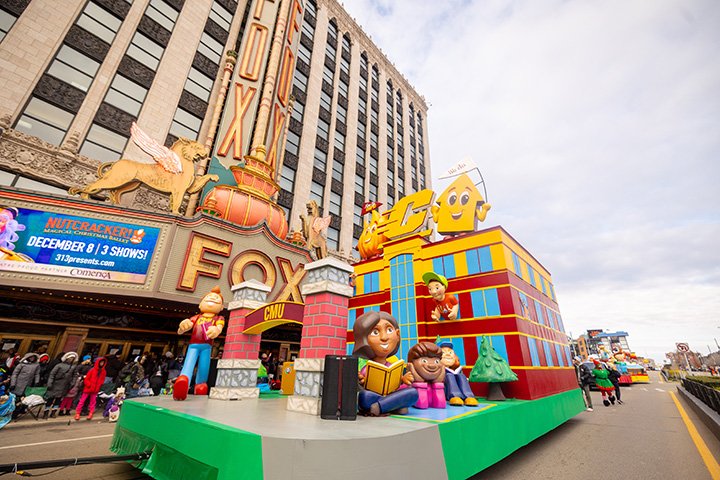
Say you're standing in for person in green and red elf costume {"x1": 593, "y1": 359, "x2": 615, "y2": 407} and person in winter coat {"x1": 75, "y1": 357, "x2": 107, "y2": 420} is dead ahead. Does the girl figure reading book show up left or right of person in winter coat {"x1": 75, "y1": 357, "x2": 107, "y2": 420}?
left

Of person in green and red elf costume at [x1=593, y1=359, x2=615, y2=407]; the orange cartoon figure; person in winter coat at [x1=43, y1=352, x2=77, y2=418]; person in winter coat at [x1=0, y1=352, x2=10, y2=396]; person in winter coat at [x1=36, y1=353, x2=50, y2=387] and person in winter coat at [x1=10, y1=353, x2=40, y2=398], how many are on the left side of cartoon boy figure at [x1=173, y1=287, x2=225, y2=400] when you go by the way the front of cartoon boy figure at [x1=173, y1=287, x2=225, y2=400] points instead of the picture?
2

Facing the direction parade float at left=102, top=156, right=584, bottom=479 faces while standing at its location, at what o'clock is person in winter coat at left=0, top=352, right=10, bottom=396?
The person in winter coat is roughly at 2 o'clock from the parade float.

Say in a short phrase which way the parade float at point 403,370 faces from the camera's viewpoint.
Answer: facing the viewer and to the left of the viewer

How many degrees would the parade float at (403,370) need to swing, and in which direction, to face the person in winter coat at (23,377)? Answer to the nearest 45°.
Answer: approximately 45° to its right

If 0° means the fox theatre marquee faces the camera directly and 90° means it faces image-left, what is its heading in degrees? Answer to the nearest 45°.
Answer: approximately 315°

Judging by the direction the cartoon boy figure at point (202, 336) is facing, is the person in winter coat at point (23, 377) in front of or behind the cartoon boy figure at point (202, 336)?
behind

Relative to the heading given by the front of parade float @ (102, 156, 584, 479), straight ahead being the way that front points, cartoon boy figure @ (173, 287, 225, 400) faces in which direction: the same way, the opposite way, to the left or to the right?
to the left

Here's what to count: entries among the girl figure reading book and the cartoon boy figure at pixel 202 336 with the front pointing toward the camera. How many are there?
2

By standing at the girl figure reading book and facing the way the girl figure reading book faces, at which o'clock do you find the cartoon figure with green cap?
The cartoon figure with green cap is roughly at 7 o'clock from the girl figure reading book.

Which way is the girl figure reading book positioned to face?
toward the camera

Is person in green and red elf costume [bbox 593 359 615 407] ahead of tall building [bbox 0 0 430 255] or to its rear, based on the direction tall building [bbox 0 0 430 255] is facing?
ahead

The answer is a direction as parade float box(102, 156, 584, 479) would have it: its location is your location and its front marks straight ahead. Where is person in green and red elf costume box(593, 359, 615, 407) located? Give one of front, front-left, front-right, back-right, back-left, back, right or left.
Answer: back

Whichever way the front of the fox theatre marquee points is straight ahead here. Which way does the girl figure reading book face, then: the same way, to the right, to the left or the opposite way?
to the right
